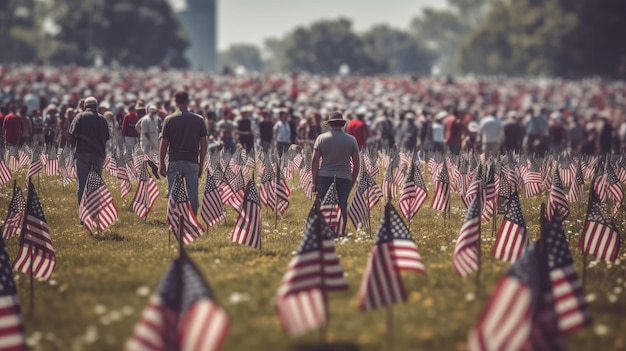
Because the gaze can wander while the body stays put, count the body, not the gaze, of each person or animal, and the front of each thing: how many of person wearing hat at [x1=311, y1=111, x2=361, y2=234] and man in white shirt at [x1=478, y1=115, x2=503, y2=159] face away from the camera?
2

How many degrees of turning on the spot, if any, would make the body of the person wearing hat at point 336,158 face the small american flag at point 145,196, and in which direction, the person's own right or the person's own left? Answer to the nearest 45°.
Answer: approximately 45° to the person's own left

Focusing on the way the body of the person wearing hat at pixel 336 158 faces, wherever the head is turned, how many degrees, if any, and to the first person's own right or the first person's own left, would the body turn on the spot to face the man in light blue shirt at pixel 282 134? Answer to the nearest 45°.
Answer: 0° — they already face them

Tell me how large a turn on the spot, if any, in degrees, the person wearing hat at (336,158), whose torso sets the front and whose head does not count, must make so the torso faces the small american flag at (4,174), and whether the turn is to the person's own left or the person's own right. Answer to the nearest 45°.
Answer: approximately 45° to the person's own left

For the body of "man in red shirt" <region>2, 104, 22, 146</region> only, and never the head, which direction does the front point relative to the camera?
away from the camera

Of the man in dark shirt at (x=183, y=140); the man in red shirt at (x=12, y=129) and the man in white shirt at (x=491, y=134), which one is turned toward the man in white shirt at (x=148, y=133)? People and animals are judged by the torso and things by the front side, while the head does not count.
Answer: the man in dark shirt

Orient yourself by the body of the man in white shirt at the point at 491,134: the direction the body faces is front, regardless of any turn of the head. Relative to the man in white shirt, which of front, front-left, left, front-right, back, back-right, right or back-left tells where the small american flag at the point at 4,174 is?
back-left

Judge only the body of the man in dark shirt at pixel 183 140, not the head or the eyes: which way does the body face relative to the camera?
away from the camera

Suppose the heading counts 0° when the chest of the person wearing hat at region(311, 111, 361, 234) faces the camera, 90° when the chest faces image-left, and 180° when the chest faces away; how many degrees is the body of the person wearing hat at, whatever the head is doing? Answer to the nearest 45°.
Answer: approximately 180°

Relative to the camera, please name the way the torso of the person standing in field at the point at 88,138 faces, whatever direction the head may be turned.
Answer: away from the camera

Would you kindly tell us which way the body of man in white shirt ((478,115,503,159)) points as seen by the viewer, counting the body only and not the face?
away from the camera

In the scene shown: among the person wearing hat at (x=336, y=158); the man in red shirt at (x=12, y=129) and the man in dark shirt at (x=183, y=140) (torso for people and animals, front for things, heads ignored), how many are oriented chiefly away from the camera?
3

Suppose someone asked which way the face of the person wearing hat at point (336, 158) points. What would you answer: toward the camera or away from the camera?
away from the camera
